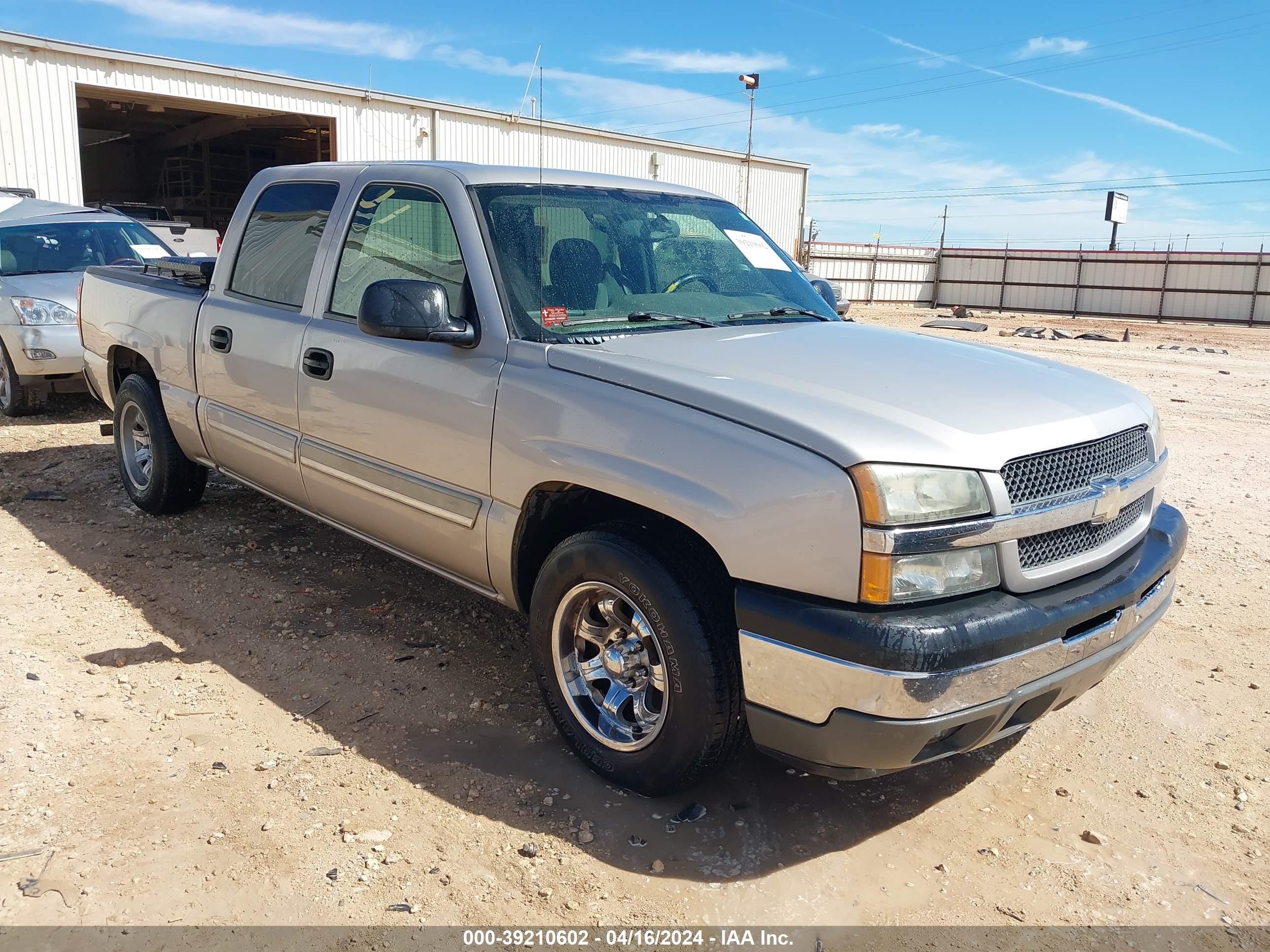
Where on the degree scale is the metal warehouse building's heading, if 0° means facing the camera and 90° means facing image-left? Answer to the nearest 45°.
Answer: approximately 315°

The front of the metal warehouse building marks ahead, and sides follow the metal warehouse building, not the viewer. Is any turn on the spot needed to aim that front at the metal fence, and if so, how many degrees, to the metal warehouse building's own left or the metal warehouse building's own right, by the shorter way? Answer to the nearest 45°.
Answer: approximately 45° to the metal warehouse building's own left

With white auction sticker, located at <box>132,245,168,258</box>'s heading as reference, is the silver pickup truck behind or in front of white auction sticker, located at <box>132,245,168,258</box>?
in front

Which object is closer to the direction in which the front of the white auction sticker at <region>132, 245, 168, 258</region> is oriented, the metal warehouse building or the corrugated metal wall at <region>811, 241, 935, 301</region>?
the corrugated metal wall

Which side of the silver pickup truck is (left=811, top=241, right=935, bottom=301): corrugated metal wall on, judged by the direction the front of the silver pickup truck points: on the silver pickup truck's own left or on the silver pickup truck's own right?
on the silver pickup truck's own left

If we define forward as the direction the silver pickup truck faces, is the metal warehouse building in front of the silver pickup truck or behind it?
behind

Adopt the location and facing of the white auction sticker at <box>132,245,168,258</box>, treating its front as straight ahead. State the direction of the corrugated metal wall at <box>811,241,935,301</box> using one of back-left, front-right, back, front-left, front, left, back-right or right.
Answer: left

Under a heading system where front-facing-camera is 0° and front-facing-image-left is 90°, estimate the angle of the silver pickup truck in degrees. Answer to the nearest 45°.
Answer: approximately 315°

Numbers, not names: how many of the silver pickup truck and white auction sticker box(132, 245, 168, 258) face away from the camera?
0
